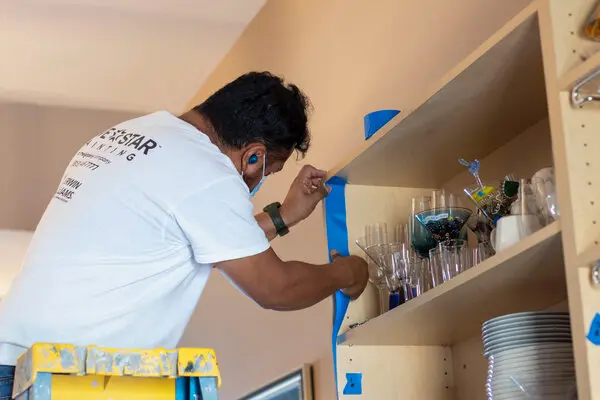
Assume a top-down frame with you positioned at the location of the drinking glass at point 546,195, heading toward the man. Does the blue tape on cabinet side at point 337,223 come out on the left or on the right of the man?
right

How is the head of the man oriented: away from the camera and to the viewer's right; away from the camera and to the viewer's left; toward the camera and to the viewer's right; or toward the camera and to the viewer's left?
away from the camera and to the viewer's right

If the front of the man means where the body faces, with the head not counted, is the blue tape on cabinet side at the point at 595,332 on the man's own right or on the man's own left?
on the man's own right

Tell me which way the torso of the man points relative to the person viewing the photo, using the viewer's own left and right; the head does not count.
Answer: facing away from the viewer and to the right of the viewer
